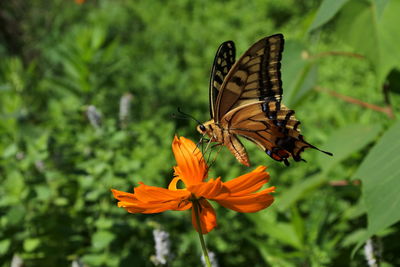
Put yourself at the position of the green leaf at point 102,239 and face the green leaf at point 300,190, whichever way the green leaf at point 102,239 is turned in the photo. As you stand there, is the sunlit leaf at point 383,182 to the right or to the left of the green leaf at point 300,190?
right

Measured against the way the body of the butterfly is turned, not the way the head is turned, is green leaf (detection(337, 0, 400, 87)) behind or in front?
behind

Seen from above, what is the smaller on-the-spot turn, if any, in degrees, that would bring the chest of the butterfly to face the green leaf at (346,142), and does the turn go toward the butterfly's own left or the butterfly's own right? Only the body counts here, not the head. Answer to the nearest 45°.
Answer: approximately 135° to the butterfly's own right

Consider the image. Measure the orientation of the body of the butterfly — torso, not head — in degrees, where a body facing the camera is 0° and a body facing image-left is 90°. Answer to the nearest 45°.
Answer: approximately 90°

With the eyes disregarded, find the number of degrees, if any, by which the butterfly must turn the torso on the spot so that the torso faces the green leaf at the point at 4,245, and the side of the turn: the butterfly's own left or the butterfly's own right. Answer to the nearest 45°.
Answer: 0° — it already faces it
